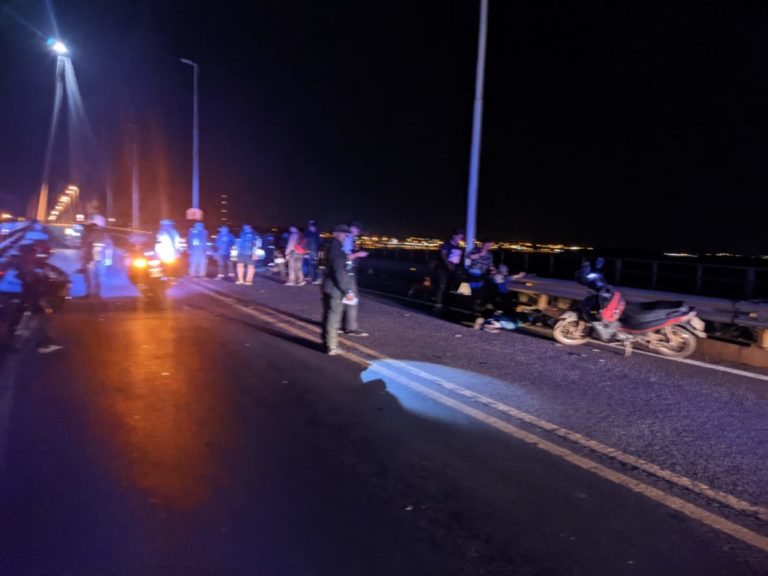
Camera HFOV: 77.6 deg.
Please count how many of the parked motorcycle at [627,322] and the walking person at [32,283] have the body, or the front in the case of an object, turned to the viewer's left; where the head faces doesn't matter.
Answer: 1

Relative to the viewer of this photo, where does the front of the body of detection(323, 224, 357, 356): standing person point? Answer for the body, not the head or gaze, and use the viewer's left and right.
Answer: facing to the right of the viewer

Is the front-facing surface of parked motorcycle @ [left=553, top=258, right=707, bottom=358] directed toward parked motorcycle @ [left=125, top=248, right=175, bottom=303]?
yes

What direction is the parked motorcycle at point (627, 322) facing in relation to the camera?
to the viewer's left

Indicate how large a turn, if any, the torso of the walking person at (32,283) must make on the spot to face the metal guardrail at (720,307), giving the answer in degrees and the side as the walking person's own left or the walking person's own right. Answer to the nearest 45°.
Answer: approximately 45° to the walking person's own right

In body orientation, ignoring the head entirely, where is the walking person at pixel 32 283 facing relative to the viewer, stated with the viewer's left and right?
facing to the right of the viewer

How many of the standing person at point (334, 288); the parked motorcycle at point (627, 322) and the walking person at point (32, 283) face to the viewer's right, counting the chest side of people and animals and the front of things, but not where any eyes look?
2
